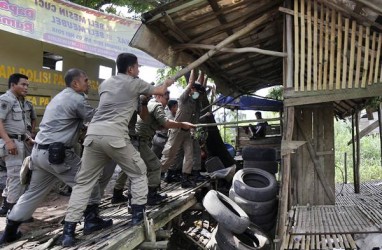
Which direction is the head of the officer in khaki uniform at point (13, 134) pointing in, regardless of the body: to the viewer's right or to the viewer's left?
to the viewer's right

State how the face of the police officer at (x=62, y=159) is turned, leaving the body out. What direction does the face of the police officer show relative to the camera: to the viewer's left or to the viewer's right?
to the viewer's right

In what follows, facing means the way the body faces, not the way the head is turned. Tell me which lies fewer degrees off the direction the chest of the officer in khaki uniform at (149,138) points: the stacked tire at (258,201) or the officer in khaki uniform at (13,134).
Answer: the stacked tire

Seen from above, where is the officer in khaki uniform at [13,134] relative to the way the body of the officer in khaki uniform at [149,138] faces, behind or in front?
behind

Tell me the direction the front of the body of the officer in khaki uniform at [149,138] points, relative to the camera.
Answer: to the viewer's right

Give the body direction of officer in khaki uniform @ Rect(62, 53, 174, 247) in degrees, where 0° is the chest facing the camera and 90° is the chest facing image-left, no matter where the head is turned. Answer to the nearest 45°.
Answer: approximately 225°

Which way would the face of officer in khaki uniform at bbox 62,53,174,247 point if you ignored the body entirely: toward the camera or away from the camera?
away from the camera

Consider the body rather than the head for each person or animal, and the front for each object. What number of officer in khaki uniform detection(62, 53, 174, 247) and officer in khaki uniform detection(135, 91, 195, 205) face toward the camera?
0

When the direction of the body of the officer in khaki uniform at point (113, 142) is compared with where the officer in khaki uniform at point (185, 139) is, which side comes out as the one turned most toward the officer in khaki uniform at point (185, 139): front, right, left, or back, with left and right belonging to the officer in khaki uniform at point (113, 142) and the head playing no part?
front

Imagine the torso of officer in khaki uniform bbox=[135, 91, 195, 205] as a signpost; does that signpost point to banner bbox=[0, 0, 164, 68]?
no

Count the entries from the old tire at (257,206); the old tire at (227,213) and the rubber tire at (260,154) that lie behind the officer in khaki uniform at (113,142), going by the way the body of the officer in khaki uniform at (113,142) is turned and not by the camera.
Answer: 0

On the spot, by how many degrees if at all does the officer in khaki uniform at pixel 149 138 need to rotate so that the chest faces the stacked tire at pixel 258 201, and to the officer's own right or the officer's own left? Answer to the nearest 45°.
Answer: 0° — they already face it

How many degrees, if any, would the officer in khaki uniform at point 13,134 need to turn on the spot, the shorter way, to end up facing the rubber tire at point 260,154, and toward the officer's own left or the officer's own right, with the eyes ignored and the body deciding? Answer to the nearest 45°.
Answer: approximately 45° to the officer's own left

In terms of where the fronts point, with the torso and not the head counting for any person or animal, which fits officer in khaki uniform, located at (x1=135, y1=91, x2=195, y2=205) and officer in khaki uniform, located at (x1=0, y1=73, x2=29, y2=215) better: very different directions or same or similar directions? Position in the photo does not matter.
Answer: same or similar directions
